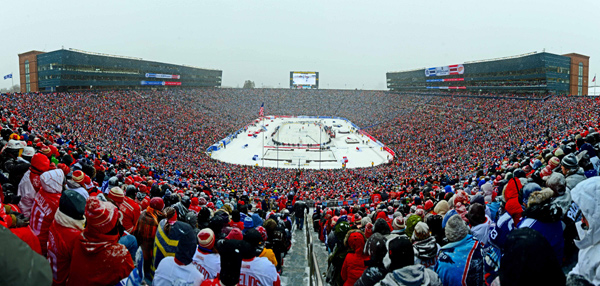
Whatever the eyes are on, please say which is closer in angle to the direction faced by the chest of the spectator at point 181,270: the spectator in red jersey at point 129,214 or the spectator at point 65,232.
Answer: the spectator in red jersey

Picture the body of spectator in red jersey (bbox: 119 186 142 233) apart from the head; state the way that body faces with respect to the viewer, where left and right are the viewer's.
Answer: facing away from the viewer and to the right of the viewer

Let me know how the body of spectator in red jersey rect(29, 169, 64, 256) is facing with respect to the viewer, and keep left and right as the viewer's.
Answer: facing away from the viewer and to the right of the viewer

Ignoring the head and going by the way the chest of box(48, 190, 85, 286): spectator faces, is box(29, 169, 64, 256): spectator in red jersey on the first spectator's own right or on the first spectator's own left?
on the first spectator's own left

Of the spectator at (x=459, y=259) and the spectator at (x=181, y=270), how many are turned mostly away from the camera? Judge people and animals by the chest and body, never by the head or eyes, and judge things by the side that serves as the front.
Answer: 2

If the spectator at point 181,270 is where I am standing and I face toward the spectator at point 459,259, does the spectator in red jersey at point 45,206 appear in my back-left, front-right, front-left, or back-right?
back-left

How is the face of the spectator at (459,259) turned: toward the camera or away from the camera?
away from the camera

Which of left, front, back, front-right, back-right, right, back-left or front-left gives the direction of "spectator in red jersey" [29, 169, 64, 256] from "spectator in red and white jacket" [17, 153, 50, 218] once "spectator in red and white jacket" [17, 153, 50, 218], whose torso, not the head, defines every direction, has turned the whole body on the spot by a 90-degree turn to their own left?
back-left

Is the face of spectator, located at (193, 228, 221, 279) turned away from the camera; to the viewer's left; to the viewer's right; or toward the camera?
away from the camera

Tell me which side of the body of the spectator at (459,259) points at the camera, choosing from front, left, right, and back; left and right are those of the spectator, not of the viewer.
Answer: back

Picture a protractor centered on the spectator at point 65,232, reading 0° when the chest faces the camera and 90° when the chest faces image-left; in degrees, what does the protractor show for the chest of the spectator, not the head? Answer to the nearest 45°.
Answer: approximately 225°

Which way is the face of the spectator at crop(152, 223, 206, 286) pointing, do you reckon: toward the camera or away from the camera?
away from the camera
